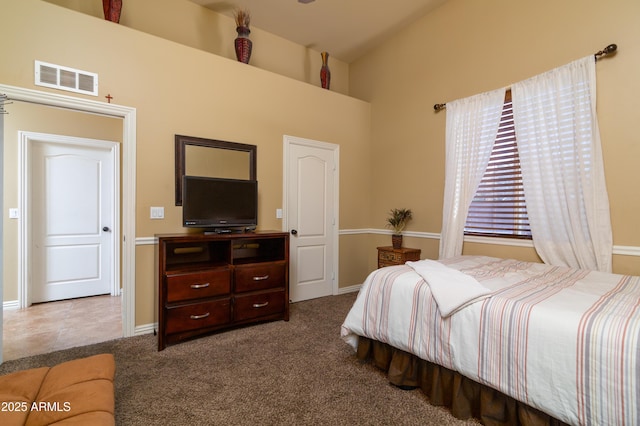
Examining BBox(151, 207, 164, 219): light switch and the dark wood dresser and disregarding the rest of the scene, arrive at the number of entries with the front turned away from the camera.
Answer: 0

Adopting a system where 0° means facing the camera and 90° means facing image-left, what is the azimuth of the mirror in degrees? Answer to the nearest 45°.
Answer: approximately 315°

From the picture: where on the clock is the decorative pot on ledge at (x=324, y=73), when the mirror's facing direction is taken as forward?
The decorative pot on ledge is roughly at 10 o'clock from the mirror.

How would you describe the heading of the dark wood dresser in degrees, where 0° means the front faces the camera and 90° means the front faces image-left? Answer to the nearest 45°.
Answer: approximately 315°

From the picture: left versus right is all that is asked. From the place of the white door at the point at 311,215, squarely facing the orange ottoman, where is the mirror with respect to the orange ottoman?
right

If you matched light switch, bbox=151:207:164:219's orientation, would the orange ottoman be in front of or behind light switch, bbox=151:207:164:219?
in front

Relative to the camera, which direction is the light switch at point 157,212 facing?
toward the camera

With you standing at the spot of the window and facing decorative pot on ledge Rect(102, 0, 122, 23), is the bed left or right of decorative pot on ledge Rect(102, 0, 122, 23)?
left

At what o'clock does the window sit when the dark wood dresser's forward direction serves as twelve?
The window is roughly at 11 o'clock from the dark wood dresser.

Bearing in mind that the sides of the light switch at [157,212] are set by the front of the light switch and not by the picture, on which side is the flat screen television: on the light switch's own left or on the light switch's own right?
on the light switch's own left

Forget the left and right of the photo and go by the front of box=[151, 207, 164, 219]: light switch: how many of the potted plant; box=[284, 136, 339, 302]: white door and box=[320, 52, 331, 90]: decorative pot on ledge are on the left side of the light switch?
3

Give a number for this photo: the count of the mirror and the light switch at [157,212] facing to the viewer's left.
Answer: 0

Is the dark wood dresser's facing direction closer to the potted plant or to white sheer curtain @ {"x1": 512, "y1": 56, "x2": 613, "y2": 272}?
the white sheer curtain

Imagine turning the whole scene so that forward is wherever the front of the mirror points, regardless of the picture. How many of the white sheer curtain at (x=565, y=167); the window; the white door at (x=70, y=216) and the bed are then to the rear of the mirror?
1
